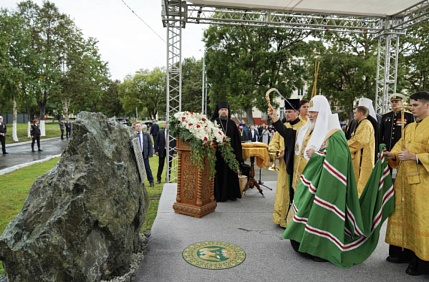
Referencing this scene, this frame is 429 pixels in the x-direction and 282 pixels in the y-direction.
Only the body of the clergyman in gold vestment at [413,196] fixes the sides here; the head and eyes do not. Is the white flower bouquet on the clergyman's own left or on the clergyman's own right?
on the clergyman's own right

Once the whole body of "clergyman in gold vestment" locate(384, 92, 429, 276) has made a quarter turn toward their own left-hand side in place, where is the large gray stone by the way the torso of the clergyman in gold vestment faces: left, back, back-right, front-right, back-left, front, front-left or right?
right

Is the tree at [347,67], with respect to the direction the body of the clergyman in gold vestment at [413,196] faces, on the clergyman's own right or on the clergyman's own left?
on the clergyman's own right

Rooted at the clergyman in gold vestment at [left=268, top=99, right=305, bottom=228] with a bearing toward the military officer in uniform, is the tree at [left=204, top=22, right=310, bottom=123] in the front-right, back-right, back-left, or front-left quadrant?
front-left

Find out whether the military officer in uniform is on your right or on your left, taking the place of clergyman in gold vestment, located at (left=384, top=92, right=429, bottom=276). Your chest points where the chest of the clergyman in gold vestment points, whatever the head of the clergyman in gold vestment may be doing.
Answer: on your right

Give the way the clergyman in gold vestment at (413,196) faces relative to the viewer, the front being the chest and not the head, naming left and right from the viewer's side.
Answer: facing the viewer and to the left of the viewer

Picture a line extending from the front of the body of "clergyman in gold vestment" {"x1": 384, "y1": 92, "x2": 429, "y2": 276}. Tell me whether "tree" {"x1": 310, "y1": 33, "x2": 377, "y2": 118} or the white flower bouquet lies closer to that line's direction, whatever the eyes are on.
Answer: the white flower bouquet

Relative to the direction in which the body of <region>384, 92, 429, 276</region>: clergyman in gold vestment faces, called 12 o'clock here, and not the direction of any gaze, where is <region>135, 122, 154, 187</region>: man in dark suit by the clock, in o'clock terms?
The man in dark suit is roughly at 2 o'clock from the clergyman in gold vestment.
